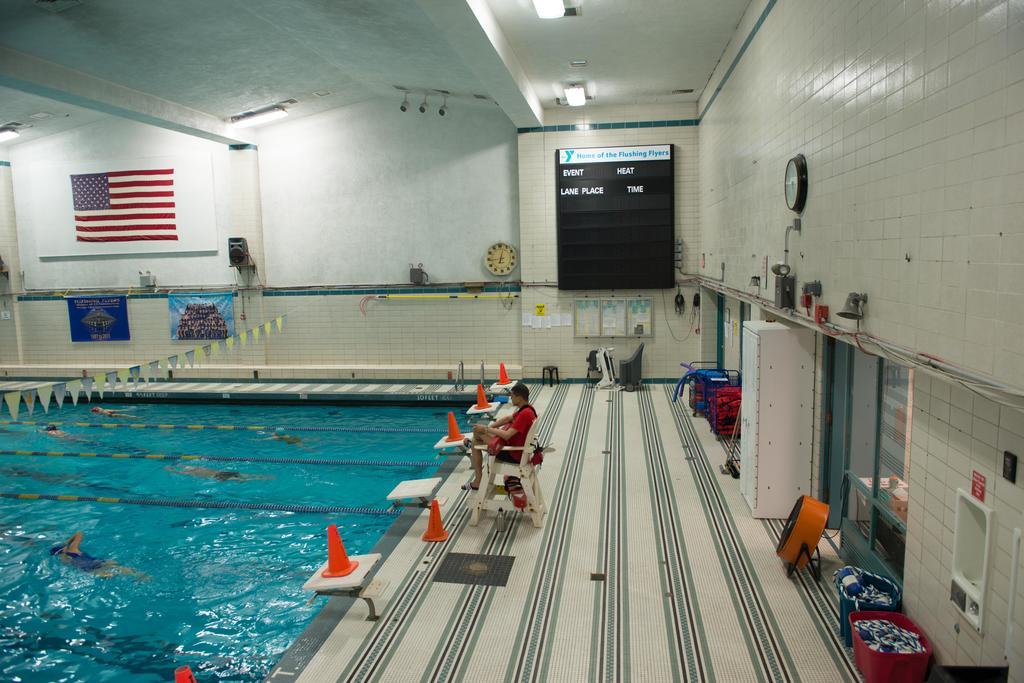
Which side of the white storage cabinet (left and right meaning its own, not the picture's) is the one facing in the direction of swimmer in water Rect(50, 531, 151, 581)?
front

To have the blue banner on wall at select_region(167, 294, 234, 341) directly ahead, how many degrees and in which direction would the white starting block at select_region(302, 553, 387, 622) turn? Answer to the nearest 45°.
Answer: approximately 90° to its right

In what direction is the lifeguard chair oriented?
to the viewer's left

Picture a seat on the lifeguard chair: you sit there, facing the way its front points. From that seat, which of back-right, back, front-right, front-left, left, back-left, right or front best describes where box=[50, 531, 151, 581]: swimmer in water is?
front

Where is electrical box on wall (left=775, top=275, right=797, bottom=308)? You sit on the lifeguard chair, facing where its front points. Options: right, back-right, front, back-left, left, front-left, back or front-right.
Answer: back

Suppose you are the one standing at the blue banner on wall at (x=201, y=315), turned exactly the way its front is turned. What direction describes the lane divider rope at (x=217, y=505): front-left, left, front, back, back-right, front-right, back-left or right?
front

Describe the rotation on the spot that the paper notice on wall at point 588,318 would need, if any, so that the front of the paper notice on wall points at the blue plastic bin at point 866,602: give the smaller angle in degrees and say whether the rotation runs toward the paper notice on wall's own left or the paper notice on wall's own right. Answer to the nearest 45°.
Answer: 0° — it already faces it

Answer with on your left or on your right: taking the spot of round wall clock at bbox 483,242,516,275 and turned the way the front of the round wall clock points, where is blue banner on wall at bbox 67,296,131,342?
on your right

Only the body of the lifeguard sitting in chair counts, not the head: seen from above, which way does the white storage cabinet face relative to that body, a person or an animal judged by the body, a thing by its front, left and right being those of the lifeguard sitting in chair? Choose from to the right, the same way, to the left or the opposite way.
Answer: the same way

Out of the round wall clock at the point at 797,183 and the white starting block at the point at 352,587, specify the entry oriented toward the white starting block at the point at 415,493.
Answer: the round wall clock

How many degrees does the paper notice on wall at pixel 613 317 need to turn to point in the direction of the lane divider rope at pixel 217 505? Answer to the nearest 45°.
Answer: approximately 45° to its right

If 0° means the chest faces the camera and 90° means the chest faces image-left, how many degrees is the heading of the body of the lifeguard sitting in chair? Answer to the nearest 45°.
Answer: approximately 90°

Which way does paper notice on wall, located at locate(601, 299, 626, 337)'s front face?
toward the camera

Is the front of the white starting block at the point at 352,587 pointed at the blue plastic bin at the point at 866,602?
no

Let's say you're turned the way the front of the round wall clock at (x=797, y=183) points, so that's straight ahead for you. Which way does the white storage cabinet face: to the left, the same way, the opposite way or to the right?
the same way

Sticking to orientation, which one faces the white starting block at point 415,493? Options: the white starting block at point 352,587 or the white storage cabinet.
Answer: the white storage cabinet

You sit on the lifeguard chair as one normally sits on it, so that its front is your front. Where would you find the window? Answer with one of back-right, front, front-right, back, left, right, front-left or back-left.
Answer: back-left

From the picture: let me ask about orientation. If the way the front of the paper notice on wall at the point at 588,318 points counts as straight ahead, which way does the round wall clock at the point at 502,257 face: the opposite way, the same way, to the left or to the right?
the same way

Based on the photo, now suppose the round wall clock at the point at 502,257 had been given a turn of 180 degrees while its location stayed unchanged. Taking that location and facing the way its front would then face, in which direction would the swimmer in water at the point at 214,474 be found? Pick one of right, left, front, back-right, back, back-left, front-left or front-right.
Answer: back-left

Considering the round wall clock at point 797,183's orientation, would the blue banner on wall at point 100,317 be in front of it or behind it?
in front

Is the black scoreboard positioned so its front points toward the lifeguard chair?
yes

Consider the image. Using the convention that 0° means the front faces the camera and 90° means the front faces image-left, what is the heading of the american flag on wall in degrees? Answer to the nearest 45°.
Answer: approximately 0°

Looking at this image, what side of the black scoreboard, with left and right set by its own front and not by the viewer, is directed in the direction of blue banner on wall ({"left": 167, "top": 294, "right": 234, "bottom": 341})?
right

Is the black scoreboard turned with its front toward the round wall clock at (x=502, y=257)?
no
